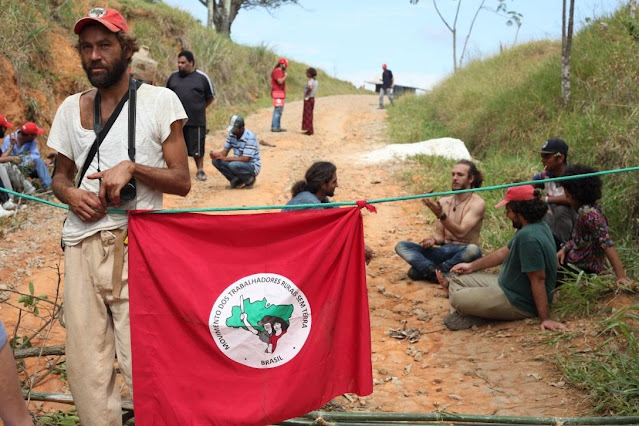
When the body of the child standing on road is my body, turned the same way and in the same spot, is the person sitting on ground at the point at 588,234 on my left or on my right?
on my left

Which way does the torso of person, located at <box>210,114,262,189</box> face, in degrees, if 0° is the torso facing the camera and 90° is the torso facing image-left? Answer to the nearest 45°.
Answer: approximately 45°

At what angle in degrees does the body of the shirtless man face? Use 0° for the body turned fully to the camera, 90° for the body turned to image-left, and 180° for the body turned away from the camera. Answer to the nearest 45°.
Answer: approximately 45°

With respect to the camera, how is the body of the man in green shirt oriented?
to the viewer's left

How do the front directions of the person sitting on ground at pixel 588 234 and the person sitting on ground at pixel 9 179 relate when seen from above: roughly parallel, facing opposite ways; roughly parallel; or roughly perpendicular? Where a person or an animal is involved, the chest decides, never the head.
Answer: roughly parallel, facing opposite ways

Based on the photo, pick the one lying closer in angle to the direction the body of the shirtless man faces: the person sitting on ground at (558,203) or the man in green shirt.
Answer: the man in green shirt

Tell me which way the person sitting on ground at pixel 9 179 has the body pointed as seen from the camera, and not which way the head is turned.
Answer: to the viewer's right

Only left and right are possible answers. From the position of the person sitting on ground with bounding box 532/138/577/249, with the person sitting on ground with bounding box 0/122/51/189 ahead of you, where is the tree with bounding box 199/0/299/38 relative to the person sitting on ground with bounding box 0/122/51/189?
right
